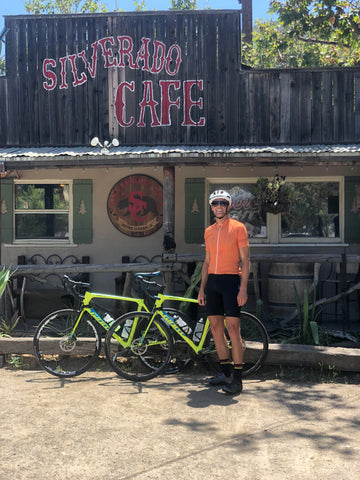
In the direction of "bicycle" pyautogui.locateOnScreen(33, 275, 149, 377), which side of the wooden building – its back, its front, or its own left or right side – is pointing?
front

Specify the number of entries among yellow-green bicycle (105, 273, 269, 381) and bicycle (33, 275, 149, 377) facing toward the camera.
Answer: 0

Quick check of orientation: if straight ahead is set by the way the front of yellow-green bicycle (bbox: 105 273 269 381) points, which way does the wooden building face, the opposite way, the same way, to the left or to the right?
to the left

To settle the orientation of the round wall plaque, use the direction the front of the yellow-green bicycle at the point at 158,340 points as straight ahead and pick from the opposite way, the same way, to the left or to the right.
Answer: to the left

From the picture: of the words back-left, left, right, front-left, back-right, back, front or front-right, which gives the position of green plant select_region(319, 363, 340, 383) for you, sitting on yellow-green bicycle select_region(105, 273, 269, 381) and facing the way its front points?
back

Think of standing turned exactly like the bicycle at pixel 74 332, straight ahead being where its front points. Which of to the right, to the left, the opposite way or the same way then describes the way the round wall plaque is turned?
to the left

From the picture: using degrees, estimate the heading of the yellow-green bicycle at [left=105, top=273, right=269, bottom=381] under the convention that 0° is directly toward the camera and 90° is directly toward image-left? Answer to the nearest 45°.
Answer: approximately 90°

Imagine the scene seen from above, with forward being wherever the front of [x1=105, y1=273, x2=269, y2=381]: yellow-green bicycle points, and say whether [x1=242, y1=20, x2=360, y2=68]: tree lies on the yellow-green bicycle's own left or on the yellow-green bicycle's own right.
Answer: on the yellow-green bicycle's own right

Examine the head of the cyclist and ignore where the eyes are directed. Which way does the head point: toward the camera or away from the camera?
toward the camera

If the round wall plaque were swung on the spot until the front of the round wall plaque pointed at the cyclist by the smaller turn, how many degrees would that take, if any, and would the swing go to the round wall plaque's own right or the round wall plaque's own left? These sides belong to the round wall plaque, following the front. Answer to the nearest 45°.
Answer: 0° — it already faces them

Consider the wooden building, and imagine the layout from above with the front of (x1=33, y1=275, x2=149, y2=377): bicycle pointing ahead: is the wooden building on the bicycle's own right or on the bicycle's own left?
on the bicycle's own right

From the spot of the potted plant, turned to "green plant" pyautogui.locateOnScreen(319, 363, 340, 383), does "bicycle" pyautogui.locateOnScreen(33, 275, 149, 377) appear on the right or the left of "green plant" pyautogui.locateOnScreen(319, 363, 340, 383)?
right

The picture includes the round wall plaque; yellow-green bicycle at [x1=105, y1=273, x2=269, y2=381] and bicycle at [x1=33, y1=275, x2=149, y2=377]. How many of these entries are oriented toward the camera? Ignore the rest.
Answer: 1

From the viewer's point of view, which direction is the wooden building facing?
toward the camera

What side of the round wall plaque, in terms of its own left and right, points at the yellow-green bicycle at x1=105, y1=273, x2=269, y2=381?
front
